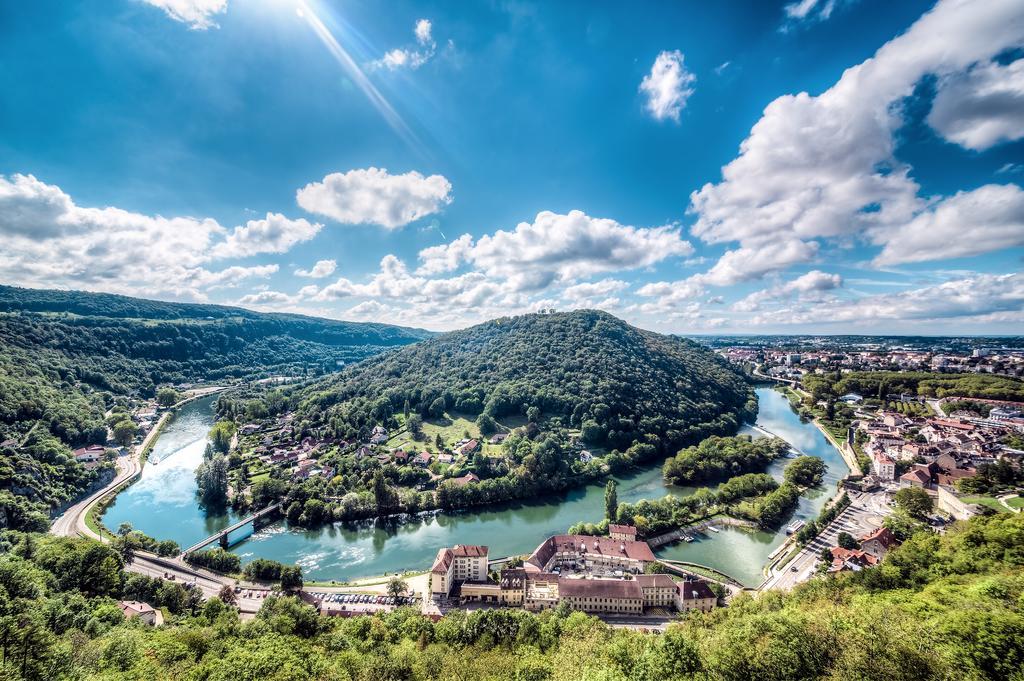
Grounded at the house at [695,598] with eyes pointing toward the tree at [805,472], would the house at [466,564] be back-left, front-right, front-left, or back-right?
back-left

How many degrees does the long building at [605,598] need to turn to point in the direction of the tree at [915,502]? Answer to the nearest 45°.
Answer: approximately 135° to its left

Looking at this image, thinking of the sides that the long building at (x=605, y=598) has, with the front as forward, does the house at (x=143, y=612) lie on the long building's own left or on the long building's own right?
on the long building's own right

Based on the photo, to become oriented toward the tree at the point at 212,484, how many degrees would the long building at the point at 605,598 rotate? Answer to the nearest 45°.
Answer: approximately 90° to its right

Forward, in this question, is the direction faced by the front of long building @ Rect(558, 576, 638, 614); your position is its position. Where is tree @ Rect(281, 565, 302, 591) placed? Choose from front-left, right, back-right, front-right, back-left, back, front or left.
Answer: right

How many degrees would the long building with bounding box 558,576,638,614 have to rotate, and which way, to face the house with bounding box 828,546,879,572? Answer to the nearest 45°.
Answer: approximately 90° to its left

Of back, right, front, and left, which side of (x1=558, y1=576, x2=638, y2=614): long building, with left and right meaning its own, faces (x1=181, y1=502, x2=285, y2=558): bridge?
right

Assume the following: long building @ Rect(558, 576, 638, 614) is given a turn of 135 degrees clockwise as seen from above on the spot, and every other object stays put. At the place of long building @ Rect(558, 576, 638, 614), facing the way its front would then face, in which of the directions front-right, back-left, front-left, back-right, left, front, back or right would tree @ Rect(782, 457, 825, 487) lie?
right

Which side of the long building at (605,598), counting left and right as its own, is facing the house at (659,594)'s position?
left

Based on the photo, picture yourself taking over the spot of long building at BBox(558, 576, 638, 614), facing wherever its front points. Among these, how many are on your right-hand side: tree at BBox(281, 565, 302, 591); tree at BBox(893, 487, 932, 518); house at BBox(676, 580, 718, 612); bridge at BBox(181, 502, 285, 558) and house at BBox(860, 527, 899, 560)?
2

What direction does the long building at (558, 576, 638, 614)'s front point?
toward the camera

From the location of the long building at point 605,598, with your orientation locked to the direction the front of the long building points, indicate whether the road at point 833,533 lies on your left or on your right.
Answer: on your left

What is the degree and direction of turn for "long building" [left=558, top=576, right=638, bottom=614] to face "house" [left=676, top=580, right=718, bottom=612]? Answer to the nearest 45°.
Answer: approximately 90° to its left
